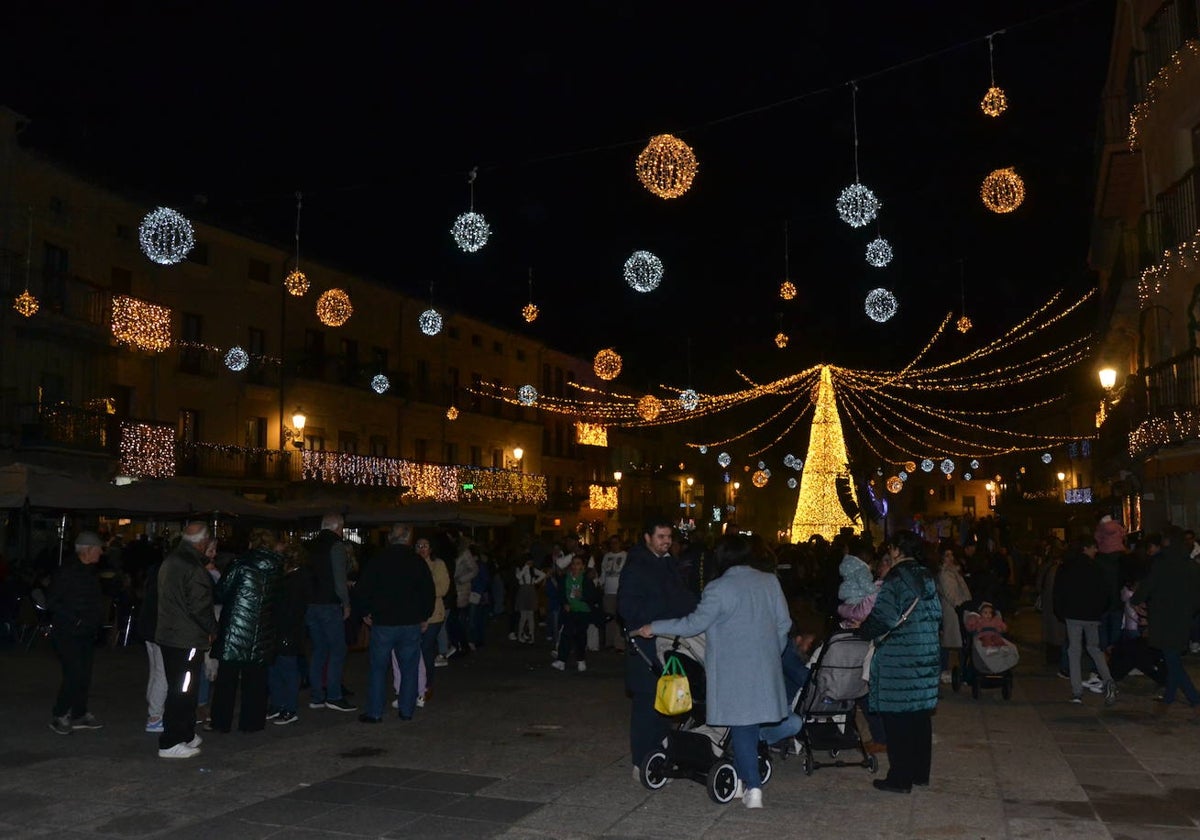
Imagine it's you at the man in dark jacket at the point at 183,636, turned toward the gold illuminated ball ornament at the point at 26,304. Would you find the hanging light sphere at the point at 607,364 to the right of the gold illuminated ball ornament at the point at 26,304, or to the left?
right

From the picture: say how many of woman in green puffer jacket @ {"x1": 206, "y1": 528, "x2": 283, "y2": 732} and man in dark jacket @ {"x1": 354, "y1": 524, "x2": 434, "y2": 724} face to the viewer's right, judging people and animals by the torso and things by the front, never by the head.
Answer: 0

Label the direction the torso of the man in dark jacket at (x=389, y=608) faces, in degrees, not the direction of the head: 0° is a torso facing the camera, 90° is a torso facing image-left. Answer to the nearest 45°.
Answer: approximately 180°

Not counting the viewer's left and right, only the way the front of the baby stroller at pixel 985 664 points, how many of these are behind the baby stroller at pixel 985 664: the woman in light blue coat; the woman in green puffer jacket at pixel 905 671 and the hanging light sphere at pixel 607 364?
1

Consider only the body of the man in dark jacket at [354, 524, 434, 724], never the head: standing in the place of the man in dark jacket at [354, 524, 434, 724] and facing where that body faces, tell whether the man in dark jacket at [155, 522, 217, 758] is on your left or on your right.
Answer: on your left

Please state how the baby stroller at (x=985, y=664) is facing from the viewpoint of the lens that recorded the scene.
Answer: facing the viewer and to the right of the viewer

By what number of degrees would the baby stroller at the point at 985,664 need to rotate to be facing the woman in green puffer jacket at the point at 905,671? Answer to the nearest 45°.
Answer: approximately 45° to its right

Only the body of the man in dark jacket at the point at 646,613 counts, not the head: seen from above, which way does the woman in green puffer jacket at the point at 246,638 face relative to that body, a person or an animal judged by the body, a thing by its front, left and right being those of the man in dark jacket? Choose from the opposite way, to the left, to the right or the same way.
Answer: the opposite way

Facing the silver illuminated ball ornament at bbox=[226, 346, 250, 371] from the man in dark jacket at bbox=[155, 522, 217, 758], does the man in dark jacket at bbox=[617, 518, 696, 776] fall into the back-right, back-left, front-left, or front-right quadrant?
back-right

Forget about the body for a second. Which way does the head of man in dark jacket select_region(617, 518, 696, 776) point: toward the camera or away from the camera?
toward the camera

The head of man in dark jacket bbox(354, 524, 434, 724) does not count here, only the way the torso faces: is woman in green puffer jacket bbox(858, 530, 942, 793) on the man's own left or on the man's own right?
on the man's own right

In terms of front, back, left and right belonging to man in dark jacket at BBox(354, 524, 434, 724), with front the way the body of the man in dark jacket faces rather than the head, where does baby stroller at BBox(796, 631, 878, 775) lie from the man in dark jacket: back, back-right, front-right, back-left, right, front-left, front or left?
back-right

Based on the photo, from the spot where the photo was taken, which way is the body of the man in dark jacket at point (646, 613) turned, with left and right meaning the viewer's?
facing to the right of the viewer

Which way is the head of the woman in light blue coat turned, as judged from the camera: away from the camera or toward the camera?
away from the camera
